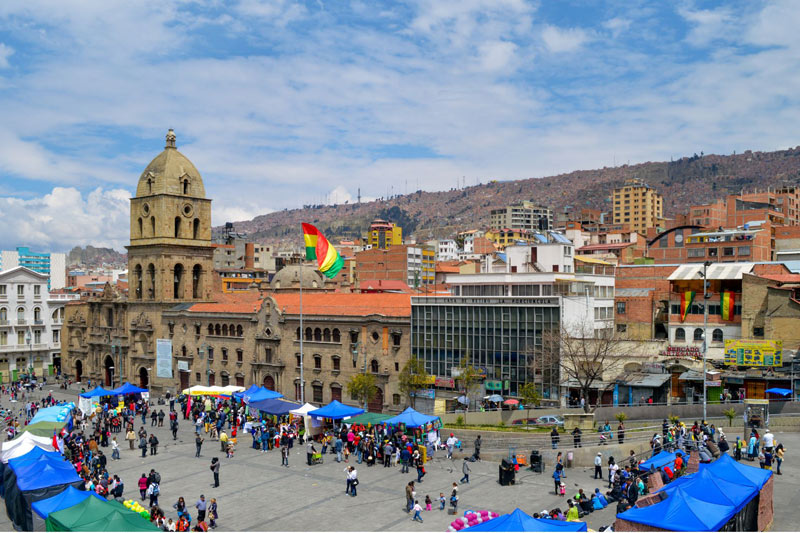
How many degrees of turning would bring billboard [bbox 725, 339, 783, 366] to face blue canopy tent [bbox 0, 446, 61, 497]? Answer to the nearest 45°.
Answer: approximately 45° to its right

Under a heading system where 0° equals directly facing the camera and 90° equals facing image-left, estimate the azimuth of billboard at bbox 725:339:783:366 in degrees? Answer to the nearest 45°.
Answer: approximately 0°

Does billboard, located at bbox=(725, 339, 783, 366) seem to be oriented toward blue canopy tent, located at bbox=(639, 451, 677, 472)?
yes

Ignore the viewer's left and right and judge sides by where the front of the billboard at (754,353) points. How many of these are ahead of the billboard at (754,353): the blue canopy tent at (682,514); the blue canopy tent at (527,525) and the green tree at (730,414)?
3

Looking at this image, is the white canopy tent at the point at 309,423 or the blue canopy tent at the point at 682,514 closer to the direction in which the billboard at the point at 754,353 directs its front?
the blue canopy tent

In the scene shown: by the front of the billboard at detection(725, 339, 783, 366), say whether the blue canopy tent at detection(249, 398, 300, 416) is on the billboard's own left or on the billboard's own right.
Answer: on the billboard's own right

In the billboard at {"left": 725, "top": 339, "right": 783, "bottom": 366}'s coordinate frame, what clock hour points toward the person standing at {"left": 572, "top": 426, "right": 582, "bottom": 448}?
The person standing is roughly at 1 o'clock from the billboard.

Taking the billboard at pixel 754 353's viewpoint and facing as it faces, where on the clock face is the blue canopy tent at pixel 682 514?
The blue canopy tent is roughly at 12 o'clock from the billboard.

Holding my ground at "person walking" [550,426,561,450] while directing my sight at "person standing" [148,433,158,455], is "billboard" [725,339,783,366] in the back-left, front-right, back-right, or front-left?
back-right

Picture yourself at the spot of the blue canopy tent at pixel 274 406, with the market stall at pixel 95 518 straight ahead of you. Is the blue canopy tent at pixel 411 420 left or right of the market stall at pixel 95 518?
left

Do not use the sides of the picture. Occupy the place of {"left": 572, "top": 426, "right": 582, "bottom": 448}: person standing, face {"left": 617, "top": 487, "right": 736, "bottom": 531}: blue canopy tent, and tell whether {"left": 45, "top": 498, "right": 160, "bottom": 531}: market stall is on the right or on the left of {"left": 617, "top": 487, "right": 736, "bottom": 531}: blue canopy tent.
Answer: right

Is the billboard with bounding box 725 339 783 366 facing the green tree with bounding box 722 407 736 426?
yes
